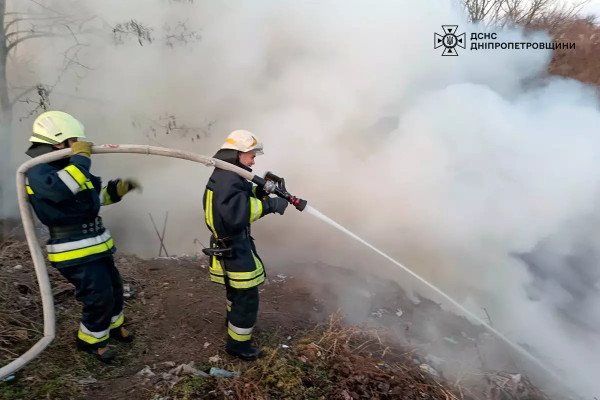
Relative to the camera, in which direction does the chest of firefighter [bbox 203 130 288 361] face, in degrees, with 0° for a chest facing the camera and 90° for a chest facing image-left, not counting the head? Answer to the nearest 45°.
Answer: approximately 270°

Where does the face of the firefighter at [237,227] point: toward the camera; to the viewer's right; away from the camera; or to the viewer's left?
to the viewer's right

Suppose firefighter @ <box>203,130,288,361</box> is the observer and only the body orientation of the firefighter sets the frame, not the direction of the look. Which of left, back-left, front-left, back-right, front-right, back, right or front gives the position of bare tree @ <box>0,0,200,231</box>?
back-left

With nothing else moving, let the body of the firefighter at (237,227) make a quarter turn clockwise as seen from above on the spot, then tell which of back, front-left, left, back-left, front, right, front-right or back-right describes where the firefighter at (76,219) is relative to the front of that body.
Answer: right
